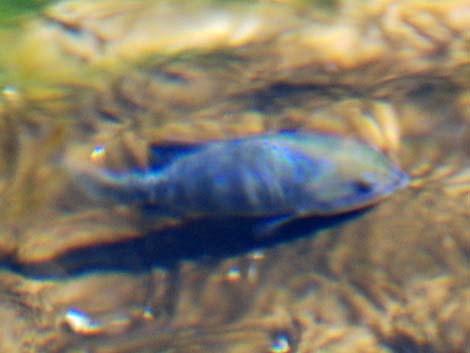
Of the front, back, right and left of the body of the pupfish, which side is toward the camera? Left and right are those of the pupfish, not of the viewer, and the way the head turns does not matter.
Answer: right
